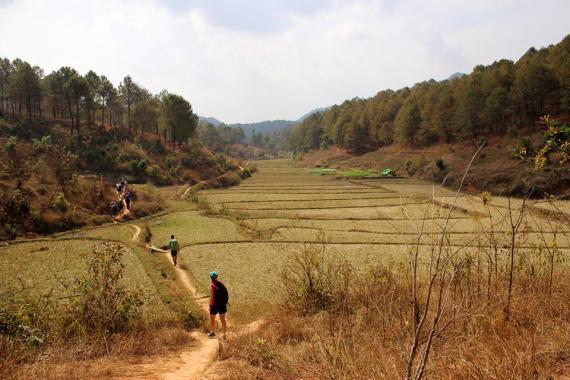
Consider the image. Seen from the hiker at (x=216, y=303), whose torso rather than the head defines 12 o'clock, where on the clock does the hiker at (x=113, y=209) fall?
the hiker at (x=113, y=209) is roughly at 1 o'clock from the hiker at (x=216, y=303).

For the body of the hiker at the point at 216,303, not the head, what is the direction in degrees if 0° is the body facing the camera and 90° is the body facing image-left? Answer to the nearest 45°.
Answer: approximately 135°

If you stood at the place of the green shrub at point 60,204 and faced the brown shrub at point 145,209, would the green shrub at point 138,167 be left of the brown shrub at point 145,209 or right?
left

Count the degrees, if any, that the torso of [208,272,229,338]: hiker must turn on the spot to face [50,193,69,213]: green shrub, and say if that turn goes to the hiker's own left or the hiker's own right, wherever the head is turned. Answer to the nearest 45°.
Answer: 0° — they already face it

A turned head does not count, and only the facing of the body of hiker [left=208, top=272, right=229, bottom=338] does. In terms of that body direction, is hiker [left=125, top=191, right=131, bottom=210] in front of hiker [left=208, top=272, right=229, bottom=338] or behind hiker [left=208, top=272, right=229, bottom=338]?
in front

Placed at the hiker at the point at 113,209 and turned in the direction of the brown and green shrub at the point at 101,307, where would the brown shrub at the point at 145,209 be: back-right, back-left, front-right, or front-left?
back-left

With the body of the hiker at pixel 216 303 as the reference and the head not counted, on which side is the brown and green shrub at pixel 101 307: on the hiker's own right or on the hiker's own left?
on the hiker's own left

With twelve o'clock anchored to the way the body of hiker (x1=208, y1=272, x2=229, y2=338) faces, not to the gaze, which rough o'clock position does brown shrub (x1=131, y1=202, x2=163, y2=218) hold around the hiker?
The brown shrub is roughly at 1 o'clock from the hiker.

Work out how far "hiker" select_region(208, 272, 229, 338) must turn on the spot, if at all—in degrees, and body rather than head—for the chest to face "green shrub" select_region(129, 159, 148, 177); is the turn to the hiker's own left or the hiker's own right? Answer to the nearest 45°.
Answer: approximately 45° to the hiker's own right

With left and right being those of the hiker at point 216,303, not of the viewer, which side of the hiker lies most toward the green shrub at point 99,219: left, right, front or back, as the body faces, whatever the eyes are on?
front
